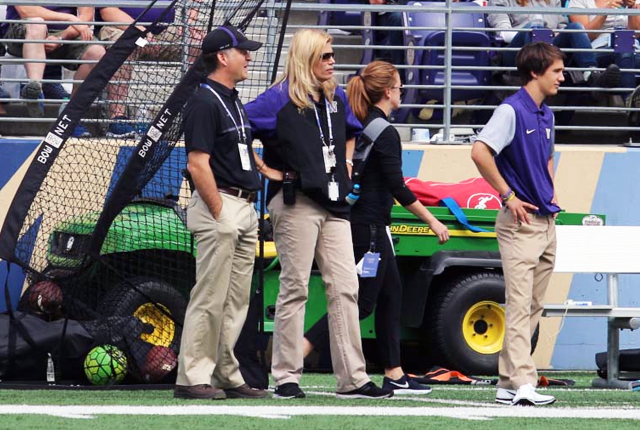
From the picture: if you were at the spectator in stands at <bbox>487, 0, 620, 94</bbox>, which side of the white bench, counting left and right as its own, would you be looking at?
back

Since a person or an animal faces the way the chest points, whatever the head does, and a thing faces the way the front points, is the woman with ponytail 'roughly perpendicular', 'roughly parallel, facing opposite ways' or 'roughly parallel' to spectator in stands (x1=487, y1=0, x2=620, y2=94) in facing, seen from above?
roughly perpendicular

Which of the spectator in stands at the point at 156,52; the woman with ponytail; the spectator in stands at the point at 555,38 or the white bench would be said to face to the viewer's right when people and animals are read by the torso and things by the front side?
the woman with ponytail

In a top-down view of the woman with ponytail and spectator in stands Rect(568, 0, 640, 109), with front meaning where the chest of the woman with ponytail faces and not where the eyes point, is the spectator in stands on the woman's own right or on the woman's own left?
on the woman's own left

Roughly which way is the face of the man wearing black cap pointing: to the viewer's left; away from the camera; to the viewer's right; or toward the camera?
to the viewer's right

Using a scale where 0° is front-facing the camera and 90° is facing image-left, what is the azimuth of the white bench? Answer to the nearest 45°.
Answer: approximately 0°

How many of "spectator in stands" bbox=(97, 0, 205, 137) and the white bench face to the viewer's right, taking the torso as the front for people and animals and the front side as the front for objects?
0

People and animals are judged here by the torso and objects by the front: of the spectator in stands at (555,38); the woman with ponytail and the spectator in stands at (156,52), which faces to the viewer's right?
the woman with ponytail

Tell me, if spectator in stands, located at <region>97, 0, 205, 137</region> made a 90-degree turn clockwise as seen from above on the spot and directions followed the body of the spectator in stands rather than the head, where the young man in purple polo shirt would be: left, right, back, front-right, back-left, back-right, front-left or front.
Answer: back-left

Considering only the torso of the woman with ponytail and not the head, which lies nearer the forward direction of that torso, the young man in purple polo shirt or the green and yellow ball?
the young man in purple polo shirt

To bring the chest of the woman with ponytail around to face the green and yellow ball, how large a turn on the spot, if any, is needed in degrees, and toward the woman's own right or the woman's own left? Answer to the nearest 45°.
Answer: approximately 180°

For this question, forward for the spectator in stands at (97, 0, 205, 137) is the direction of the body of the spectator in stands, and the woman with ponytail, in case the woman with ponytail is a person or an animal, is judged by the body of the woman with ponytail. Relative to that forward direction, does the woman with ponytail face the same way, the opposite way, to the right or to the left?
to the left

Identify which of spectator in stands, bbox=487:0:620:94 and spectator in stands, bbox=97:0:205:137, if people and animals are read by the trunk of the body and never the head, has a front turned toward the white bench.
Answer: spectator in stands, bbox=487:0:620:94
